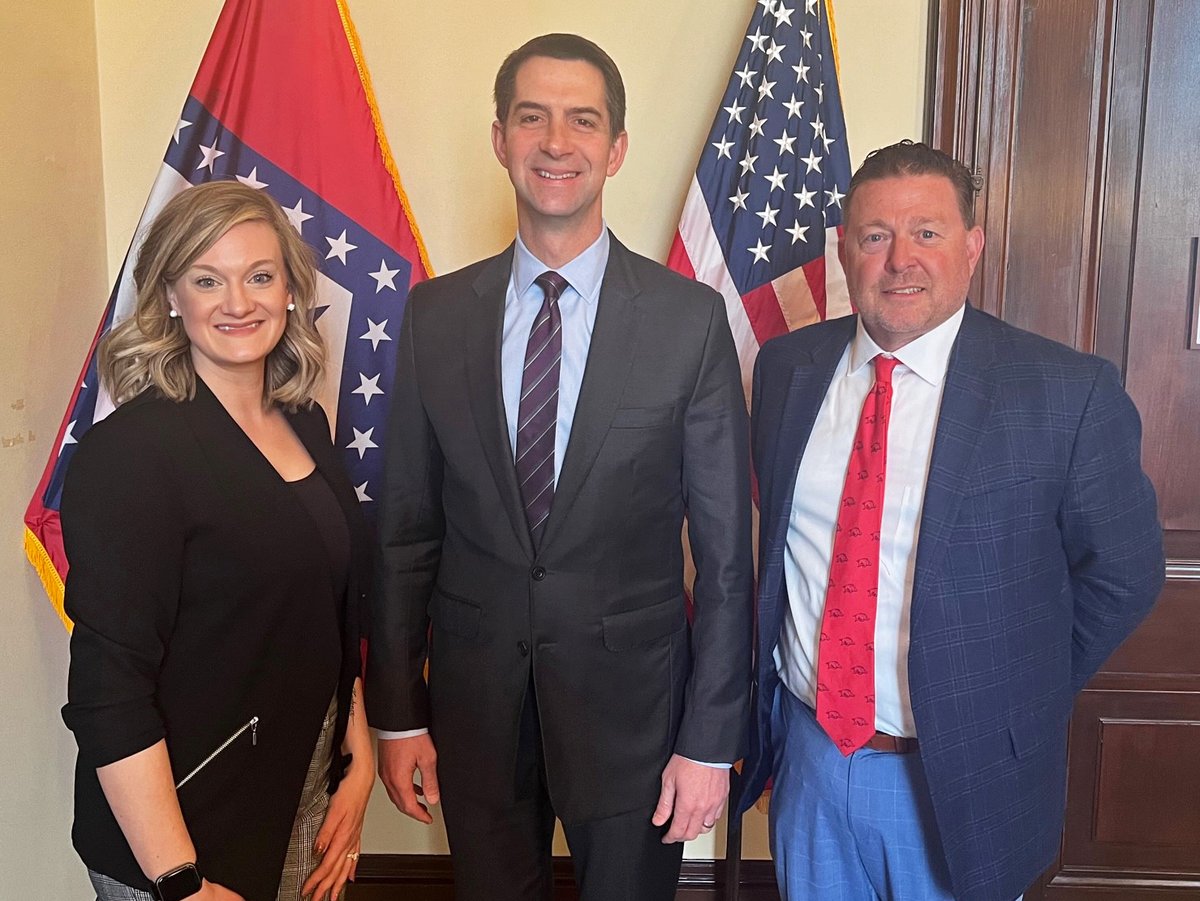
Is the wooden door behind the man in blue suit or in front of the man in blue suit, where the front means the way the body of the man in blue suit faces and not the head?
behind

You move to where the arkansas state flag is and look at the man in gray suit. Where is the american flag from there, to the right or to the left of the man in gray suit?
left

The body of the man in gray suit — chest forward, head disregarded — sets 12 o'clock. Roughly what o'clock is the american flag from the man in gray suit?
The american flag is roughly at 7 o'clock from the man in gray suit.

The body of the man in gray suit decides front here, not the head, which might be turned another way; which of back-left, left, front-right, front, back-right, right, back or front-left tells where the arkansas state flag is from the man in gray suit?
back-right

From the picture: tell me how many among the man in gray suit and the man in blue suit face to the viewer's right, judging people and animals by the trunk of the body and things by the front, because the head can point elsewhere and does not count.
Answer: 0

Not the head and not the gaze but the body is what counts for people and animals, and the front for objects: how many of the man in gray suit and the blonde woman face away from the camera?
0

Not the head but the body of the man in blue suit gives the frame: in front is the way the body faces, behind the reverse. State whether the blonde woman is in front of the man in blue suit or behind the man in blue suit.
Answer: in front

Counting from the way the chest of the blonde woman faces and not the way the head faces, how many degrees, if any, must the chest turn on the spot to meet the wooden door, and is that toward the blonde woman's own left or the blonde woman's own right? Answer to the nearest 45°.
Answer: approximately 45° to the blonde woman's own left

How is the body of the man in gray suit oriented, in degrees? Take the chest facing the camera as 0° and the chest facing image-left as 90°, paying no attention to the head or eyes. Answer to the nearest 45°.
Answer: approximately 0°

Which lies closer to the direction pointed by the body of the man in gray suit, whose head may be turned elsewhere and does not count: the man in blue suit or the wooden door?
the man in blue suit

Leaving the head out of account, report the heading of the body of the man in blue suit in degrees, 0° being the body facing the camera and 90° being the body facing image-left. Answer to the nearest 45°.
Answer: approximately 45°
